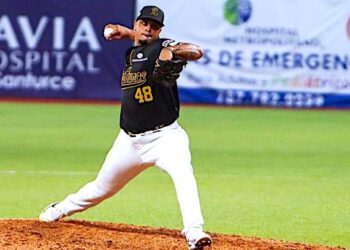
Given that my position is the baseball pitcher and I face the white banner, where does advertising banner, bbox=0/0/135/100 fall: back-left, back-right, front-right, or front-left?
front-left

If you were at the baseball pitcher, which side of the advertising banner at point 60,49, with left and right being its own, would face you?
front

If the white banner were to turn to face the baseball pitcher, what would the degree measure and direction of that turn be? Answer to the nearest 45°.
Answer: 0° — it already faces them

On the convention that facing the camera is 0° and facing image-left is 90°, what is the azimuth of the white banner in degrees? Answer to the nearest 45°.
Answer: approximately 0°

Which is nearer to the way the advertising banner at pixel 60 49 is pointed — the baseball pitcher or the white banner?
the baseball pitcher

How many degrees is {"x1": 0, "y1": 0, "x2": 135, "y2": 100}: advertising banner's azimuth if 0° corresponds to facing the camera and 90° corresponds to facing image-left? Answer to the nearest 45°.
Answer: approximately 0°

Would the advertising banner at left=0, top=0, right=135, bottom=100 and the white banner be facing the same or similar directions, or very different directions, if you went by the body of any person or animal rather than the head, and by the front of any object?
same or similar directions

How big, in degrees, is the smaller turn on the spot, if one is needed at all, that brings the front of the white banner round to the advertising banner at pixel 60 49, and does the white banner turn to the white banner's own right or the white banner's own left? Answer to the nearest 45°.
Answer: approximately 90° to the white banner's own right

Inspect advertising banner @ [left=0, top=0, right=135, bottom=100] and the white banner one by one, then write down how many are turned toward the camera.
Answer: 2

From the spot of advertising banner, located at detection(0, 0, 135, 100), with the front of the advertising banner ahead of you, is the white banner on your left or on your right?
on your left
